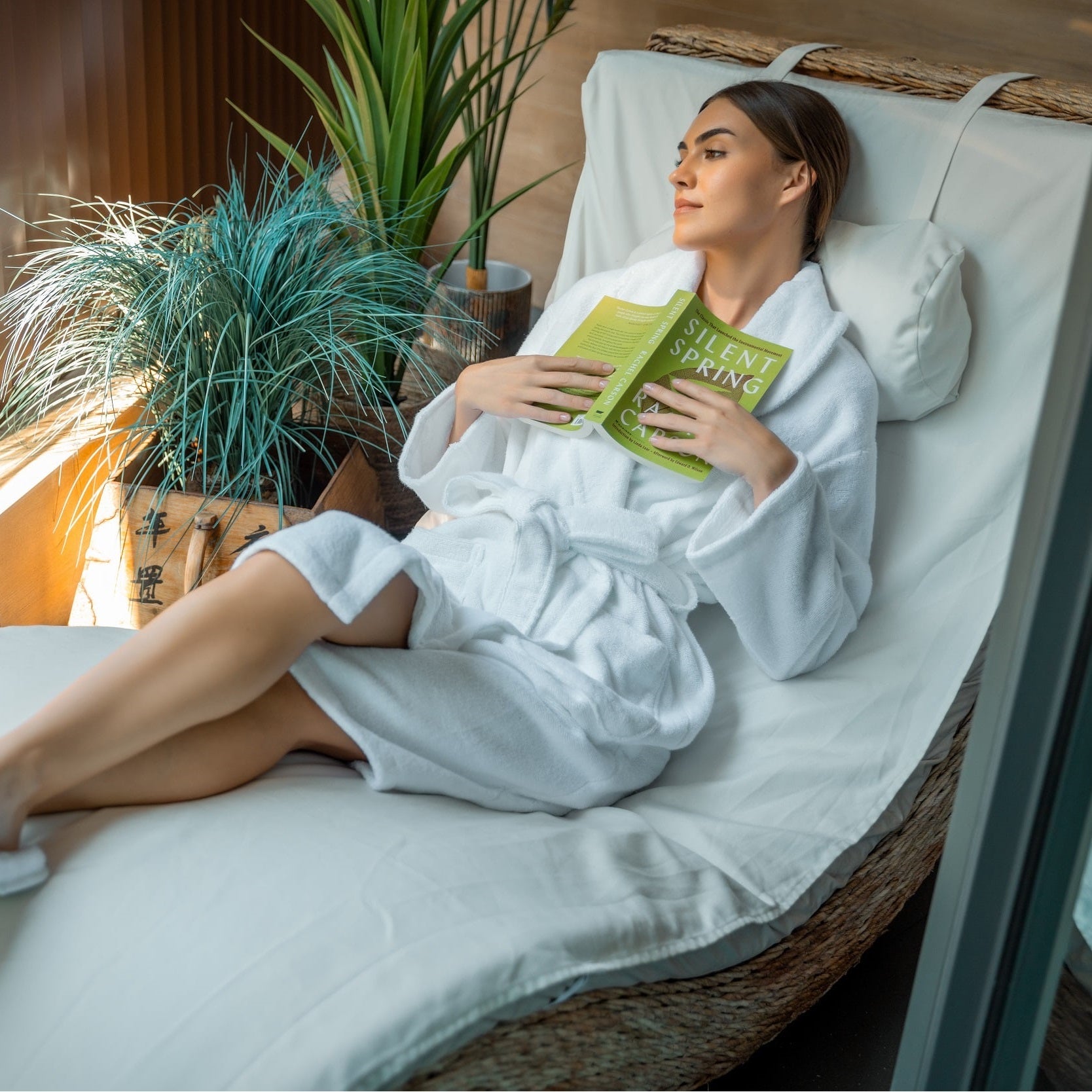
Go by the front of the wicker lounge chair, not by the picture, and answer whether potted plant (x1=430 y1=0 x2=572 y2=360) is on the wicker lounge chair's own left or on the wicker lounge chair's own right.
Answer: on the wicker lounge chair's own right

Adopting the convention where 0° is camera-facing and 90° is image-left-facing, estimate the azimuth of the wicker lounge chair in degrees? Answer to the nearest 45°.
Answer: approximately 45°

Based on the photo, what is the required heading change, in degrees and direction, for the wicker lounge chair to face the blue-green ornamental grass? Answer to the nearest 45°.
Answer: approximately 90° to its right

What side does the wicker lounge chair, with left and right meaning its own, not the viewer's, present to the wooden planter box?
right

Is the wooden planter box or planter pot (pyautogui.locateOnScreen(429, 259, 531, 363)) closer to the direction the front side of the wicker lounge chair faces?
the wooden planter box

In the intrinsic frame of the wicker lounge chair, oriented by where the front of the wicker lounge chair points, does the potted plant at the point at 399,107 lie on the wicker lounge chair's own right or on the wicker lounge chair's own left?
on the wicker lounge chair's own right
